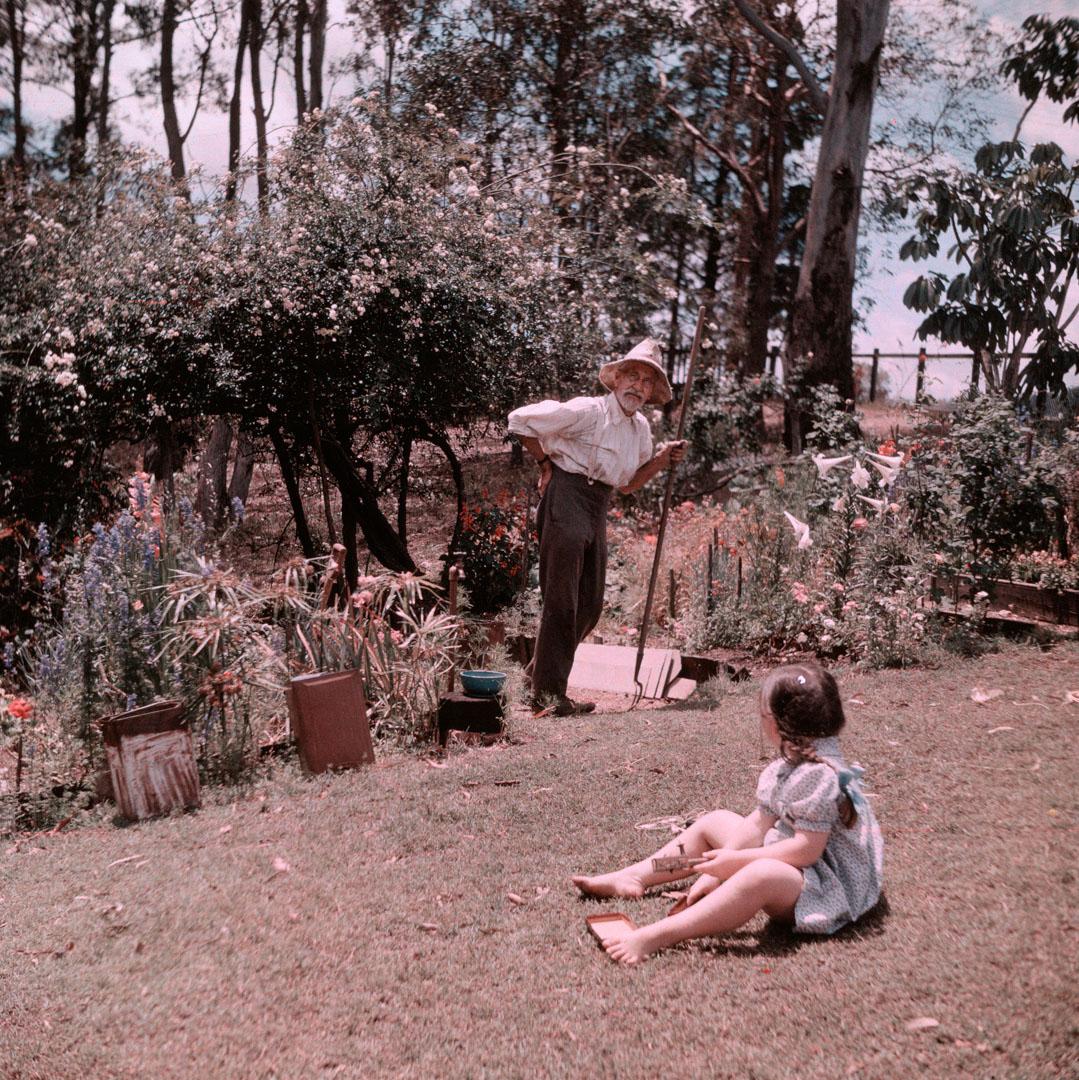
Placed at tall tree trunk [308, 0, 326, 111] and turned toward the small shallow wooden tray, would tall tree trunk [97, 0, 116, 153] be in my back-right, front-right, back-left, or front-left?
back-right

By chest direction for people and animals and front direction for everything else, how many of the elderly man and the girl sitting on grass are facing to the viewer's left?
1

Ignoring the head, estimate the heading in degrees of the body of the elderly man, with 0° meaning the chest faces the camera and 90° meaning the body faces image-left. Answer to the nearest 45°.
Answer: approximately 315°

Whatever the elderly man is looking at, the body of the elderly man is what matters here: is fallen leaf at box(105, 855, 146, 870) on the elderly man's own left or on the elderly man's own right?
on the elderly man's own right

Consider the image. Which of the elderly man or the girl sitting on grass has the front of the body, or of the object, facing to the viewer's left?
the girl sitting on grass

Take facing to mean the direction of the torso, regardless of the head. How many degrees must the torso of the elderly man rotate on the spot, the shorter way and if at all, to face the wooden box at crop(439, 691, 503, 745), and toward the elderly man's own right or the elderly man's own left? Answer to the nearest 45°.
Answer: approximately 90° to the elderly man's own right

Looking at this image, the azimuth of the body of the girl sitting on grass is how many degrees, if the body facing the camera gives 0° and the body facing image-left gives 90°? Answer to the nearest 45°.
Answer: approximately 90°

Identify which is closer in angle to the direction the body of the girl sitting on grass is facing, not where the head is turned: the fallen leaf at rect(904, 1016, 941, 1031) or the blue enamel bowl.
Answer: the blue enamel bowl

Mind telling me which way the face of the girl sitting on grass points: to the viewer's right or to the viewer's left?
to the viewer's left
